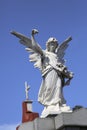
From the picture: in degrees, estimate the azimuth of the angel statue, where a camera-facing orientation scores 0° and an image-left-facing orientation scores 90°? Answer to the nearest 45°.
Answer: approximately 315°
